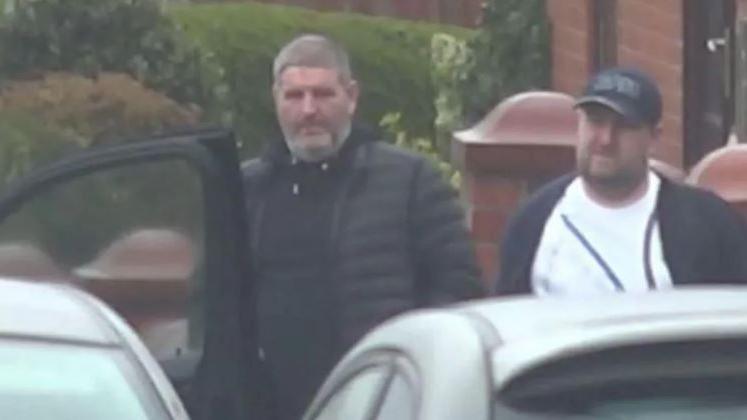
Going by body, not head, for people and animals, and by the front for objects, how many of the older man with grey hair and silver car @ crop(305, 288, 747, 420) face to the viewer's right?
0

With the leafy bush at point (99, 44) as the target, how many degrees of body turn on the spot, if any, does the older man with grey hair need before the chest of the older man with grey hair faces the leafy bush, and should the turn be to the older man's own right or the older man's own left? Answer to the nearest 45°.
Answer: approximately 135° to the older man's own right

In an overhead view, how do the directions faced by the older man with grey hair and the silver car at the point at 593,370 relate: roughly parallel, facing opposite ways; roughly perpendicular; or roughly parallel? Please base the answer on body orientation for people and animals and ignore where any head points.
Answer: roughly perpendicular

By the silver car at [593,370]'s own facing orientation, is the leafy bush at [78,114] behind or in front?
in front

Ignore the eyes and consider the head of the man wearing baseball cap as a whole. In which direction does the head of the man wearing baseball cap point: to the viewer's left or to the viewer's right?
to the viewer's left

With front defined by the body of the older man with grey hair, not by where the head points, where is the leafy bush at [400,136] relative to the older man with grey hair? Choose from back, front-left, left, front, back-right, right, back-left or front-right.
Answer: back-right

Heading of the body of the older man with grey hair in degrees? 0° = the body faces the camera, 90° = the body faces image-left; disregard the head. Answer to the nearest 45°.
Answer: approximately 45°

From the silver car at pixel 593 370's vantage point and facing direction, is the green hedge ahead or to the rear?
ahead

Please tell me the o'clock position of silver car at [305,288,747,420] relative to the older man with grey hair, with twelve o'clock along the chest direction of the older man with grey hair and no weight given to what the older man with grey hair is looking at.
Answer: The silver car is roughly at 10 o'clock from the older man with grey hair.

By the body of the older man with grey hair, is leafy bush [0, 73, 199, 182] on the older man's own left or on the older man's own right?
on the older man's own right
